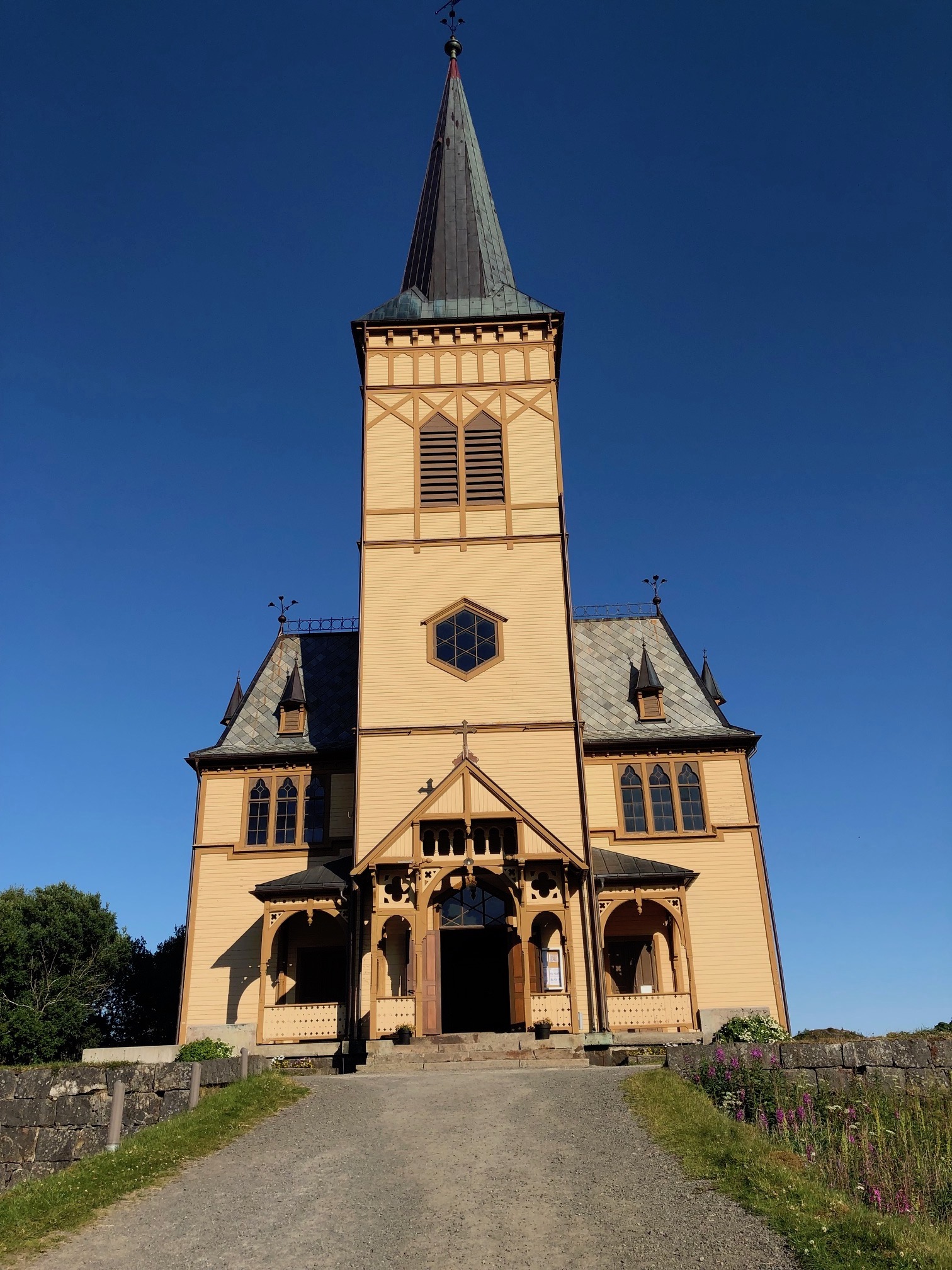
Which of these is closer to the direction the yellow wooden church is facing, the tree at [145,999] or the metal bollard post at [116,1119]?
the metal bollard post

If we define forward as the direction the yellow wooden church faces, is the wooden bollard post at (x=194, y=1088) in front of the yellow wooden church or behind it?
in front

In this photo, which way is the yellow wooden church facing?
toward the camera

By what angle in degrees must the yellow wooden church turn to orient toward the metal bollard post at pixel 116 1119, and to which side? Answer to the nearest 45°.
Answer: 0° — it already faces it

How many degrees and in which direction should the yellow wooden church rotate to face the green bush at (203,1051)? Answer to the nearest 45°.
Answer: approximately 45° to its right

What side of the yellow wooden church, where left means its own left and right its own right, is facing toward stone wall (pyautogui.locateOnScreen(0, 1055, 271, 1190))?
front
